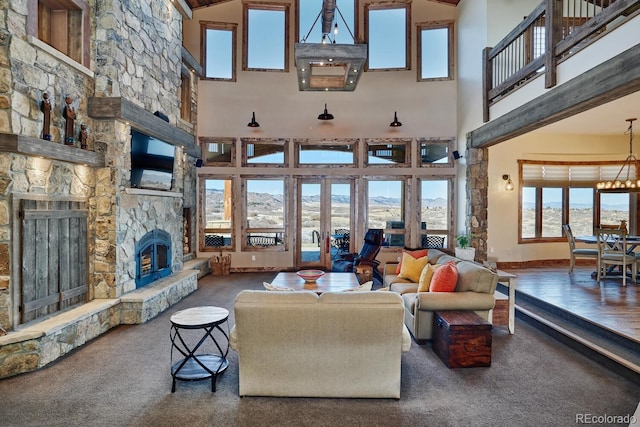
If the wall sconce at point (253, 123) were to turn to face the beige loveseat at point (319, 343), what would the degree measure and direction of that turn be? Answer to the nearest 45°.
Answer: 0° — it already faces it

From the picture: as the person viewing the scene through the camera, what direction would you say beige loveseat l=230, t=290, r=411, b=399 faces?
facing away from the viewer

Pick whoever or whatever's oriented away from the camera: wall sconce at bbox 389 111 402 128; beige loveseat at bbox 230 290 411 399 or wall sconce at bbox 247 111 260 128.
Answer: the beige loveseat

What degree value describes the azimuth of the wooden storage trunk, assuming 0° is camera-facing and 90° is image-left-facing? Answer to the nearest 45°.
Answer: approximately 90°

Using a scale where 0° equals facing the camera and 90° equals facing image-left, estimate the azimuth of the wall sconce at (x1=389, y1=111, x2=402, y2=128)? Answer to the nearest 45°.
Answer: approximately 0°

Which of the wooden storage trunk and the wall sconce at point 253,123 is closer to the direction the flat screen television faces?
the wooden storage trunk

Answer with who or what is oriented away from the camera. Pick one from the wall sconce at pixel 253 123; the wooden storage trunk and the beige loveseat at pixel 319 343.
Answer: the beige loveseat

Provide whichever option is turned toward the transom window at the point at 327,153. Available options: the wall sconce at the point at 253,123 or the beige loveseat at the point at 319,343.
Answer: the beige loveseat
